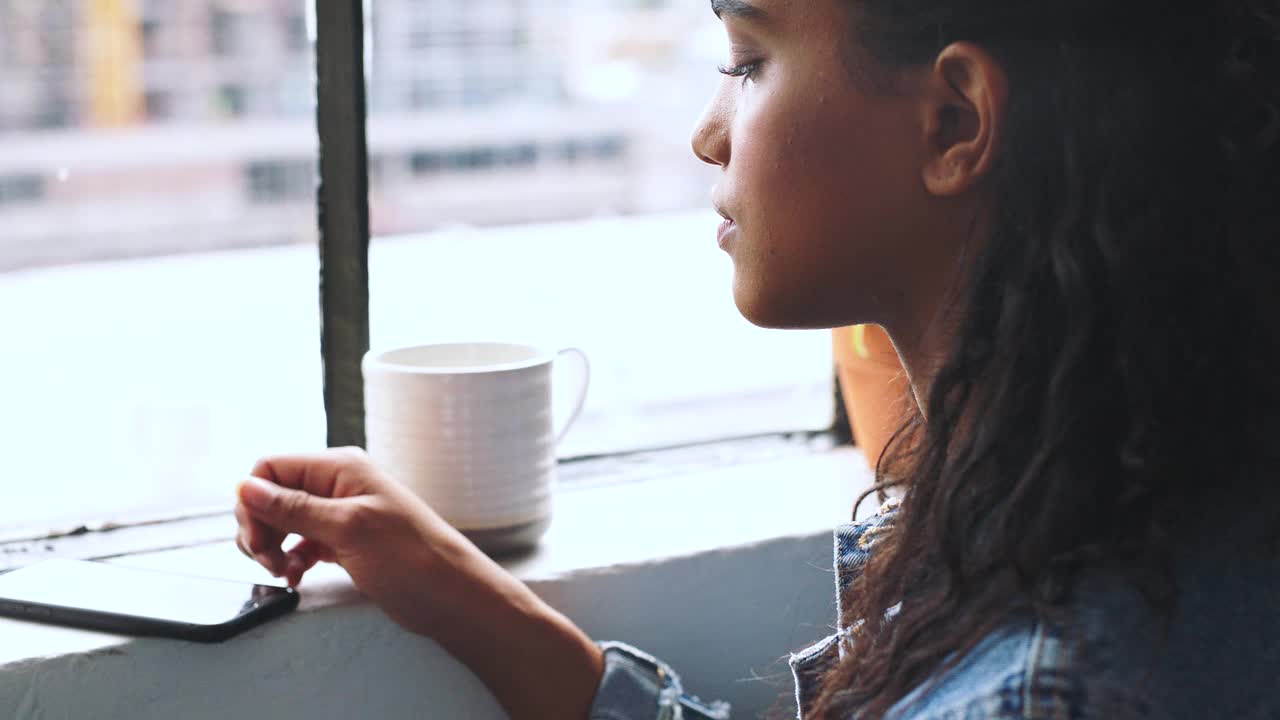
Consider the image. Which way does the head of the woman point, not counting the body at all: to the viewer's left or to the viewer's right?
to the viewer's left

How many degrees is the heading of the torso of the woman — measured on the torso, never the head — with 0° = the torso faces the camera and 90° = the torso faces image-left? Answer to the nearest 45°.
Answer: approximately 90°

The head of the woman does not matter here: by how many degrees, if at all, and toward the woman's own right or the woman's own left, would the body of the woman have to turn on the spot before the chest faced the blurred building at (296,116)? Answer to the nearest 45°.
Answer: approximately 45° to the woman's own right
